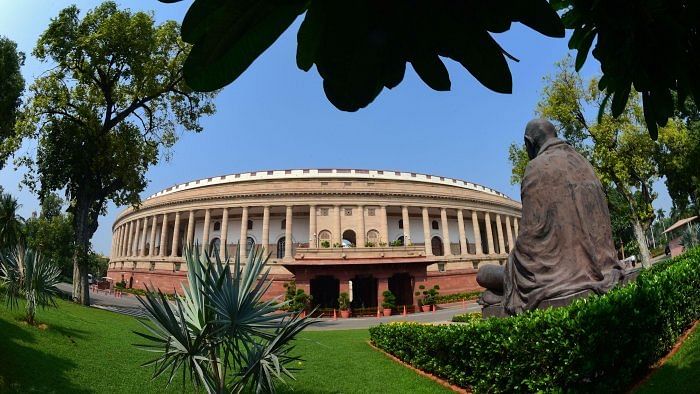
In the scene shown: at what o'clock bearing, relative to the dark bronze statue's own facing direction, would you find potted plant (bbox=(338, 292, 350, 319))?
The potted plant is roughly at 12 o'clock from the dark bronze statue.

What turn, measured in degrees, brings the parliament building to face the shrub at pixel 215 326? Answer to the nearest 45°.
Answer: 0° — it already faces it

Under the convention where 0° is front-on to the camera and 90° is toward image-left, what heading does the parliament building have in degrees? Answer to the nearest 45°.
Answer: approximately 0°

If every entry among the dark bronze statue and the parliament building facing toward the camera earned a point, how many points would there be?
1

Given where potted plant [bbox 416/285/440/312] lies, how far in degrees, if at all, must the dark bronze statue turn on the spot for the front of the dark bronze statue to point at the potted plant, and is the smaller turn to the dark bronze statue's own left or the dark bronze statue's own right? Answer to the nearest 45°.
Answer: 0° — it already faces it

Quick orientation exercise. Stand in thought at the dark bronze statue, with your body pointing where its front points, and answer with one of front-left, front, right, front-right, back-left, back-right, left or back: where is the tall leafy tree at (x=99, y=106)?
front-left

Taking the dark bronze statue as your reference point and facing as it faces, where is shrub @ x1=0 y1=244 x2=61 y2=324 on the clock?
The shrub is roughly at 10 o'clock from the dark bronze statue.

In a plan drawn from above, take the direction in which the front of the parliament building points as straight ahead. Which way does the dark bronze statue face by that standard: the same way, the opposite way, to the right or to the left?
the opposite way

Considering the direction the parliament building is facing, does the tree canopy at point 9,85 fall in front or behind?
in front

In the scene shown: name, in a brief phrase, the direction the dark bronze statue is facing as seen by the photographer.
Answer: facing away from the viewer and to the left of the viewer

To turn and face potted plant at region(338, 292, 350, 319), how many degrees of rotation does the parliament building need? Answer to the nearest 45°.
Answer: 0° — it already faces it

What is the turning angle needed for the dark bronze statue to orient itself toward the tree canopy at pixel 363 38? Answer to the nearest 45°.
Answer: approximately 135° to its left

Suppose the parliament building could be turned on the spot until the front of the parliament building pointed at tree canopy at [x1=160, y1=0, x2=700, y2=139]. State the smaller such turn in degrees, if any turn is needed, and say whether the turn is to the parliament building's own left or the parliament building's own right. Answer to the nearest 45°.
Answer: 0° — it already faces it

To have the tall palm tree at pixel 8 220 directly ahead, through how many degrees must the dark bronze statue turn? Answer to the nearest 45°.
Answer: approximately 45° to its left

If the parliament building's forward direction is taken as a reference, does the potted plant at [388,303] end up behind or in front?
in front
